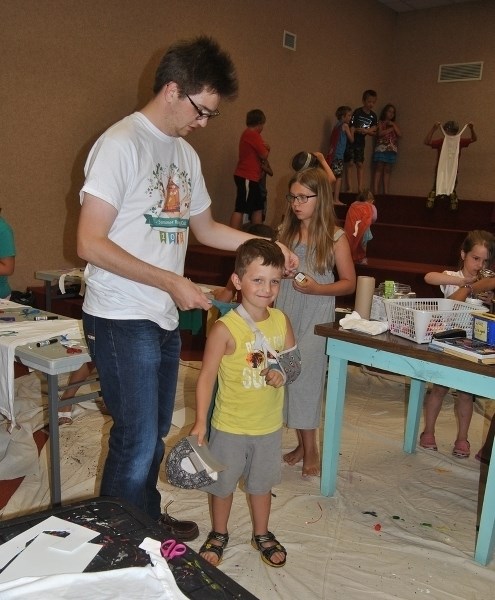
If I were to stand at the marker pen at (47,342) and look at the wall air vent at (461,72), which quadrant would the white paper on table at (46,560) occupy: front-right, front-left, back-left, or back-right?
back-right

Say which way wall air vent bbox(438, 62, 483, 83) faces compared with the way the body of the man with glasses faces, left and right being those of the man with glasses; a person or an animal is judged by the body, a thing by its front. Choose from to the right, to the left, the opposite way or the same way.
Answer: to the right

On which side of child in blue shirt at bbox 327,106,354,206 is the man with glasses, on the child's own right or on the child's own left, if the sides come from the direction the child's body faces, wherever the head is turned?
on the child's own right

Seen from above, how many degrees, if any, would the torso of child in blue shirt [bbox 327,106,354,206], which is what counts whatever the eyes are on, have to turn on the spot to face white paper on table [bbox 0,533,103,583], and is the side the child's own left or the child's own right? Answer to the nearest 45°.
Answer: approximately 90° to the child's own right

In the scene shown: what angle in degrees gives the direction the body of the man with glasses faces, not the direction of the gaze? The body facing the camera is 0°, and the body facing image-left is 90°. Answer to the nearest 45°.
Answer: approximately 315°

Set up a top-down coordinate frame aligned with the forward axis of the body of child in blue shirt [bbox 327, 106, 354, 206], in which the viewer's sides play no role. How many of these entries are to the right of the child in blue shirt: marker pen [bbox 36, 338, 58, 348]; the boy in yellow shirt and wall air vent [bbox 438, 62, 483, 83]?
2

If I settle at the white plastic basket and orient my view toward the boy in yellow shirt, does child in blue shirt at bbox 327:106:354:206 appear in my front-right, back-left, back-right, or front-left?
back-right
